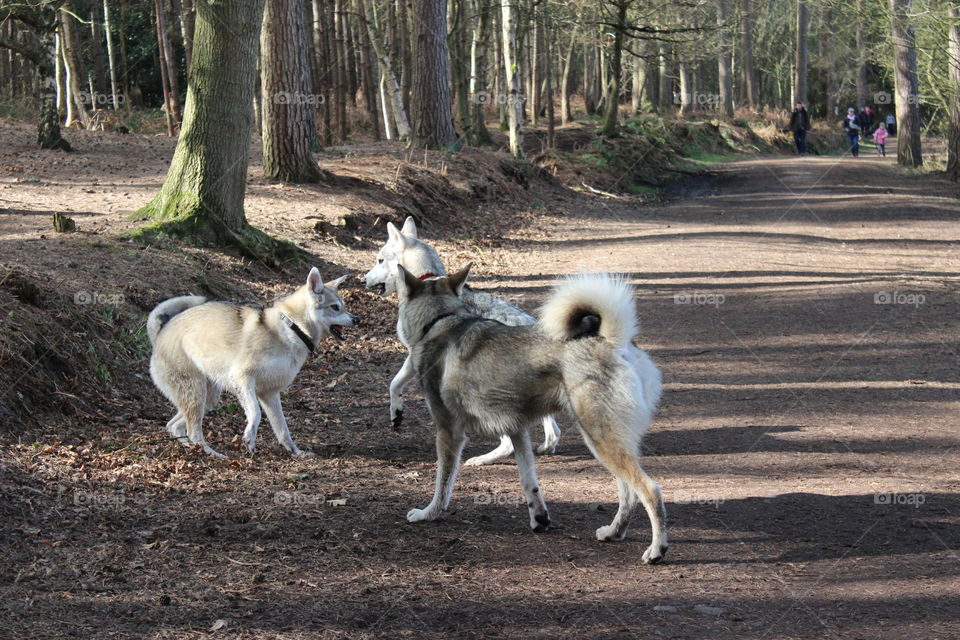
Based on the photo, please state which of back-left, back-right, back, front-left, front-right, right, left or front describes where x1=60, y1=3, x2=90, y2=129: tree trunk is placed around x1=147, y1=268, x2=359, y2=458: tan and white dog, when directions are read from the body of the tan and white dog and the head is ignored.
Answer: left

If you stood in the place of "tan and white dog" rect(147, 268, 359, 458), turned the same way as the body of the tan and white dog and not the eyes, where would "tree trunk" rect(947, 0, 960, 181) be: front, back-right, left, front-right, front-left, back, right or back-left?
front-left

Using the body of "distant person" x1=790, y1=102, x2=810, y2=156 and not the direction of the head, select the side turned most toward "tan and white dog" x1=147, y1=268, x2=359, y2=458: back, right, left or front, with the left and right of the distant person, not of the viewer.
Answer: front

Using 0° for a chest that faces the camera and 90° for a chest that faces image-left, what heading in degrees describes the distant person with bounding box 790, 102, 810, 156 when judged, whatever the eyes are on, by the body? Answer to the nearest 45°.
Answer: approximately 0°

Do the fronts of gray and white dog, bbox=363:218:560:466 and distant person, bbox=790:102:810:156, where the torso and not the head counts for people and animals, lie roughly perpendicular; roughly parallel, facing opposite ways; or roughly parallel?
roughly perpendicular

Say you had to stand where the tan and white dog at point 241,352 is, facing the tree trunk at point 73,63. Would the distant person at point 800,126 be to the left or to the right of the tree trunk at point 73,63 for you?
right

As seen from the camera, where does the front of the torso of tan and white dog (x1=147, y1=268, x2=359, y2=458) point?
to the viewer's right

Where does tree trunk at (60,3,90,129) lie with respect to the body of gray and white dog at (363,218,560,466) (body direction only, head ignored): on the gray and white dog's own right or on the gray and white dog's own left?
on the gray and white dog's own right

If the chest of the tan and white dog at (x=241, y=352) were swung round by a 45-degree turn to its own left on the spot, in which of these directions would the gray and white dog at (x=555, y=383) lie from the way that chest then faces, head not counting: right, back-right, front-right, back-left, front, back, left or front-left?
right
